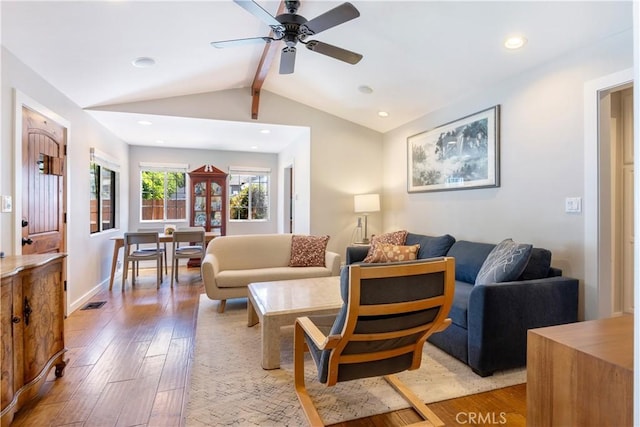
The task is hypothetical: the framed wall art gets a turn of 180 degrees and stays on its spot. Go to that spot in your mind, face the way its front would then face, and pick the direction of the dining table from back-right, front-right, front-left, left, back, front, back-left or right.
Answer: back-left

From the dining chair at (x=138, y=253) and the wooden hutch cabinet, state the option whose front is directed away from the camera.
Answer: the dining chair

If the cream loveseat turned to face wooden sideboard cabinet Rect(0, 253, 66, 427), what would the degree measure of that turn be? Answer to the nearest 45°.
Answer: approximately 90° to its right

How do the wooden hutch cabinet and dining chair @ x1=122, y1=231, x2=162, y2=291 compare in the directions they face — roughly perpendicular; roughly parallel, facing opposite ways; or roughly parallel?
roughly parallel, facing opposite ways

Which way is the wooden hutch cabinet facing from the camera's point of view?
toward the camera

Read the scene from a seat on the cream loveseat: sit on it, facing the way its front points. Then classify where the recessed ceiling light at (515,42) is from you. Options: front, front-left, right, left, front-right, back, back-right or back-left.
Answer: front

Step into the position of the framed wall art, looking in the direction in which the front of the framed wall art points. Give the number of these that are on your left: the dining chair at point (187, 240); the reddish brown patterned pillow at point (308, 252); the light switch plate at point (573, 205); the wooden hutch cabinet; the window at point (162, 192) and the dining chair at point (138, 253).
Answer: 1

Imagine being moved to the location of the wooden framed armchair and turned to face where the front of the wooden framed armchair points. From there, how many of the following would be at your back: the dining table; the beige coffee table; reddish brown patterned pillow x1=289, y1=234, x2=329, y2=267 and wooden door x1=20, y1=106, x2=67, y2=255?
0

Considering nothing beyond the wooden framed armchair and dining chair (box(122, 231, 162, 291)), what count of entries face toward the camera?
0

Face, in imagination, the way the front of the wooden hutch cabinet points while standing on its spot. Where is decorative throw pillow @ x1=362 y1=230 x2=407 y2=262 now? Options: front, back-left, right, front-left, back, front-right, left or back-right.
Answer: front-left

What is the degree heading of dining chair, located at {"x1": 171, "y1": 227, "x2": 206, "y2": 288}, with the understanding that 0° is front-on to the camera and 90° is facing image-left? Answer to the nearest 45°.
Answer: approximately 180°

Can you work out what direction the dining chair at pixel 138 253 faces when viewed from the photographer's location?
facing away from the viewer

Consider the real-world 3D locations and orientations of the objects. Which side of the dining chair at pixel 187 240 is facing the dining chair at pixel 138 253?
left

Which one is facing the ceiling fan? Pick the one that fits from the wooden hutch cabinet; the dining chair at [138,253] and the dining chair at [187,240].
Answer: the wooden hutch cabinet

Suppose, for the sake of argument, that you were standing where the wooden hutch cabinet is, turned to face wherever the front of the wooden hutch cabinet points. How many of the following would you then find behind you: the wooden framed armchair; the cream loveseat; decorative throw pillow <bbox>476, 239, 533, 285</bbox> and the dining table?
0

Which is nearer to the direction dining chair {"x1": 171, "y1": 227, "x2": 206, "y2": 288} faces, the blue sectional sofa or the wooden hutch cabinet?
the wooden hutch cabinet

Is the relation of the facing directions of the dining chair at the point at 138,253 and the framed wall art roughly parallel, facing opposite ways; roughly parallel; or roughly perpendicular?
roughly perpendicular

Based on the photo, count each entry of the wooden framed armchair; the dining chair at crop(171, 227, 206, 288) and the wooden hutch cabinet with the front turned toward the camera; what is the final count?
1
